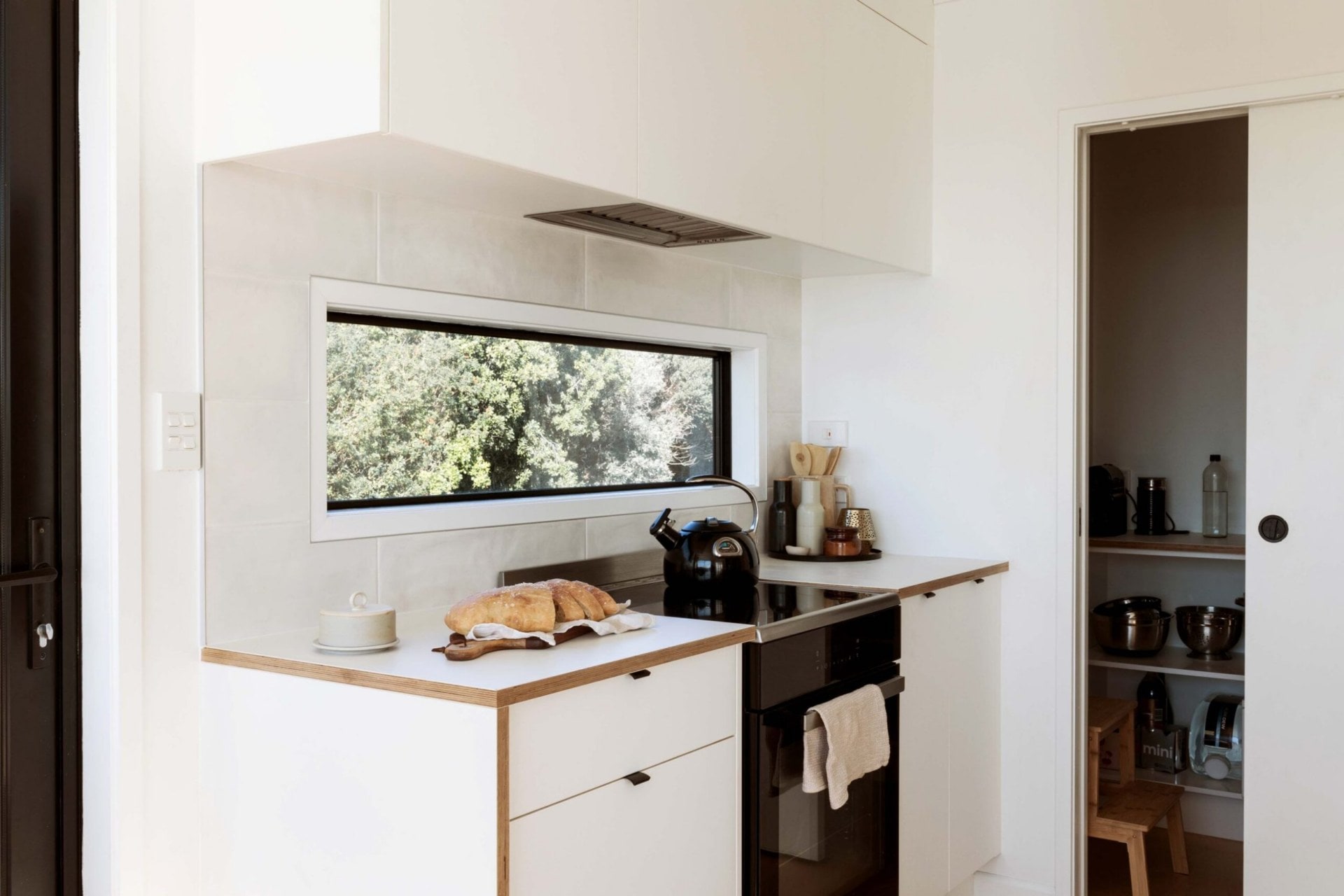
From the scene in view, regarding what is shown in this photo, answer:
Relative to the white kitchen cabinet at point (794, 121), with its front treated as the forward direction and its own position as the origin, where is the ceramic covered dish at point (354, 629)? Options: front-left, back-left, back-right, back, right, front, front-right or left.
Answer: right

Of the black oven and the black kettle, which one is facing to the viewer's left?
the black kettle

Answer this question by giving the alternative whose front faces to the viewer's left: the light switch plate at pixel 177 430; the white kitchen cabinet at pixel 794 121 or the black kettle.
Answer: the black kettle

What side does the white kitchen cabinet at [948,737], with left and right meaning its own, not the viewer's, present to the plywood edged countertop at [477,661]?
right

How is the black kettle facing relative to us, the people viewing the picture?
facing to the left of the viewer

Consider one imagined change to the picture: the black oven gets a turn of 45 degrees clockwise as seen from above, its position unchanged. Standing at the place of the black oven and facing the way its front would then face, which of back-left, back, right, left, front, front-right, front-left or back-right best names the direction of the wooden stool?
back-left

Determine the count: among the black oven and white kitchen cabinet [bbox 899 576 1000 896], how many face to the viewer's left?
0

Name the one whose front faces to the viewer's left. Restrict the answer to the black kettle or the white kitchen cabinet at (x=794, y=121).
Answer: the black kettle
